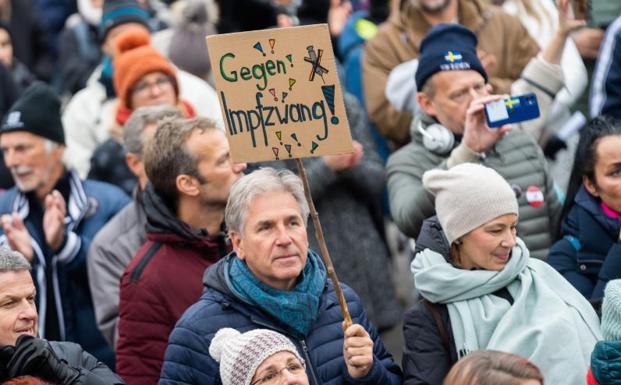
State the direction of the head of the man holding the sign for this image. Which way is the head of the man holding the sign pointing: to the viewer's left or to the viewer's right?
to the viewer's right

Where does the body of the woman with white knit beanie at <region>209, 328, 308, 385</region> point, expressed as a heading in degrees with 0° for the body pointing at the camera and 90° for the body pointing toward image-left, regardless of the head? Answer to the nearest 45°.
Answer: approximately 315°

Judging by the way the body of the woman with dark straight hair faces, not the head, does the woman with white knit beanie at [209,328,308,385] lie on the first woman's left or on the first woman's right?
on the first woman's right
